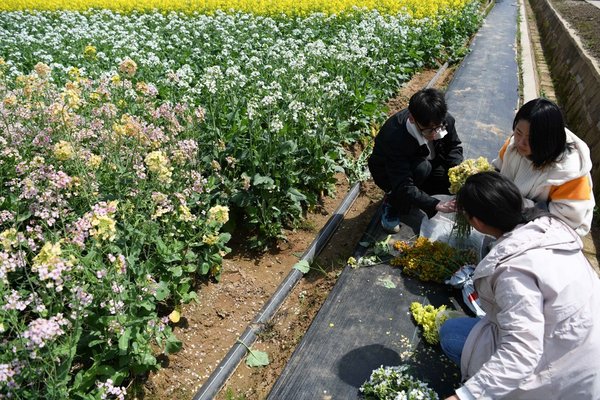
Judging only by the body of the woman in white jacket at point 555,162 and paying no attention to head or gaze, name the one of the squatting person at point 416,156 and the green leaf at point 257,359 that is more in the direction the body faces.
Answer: the green leaf

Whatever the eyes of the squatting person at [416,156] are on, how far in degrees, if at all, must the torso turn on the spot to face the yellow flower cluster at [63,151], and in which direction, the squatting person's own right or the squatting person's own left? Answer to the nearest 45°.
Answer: approximately 90° to the squatting person's own right

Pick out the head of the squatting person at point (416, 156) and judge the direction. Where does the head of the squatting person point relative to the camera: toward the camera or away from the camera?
toward the camera

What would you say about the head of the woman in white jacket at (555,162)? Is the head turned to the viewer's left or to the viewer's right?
to the viewer's left

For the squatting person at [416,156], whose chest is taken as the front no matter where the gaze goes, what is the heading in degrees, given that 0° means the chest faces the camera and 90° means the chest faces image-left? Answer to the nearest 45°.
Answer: approximately 315°

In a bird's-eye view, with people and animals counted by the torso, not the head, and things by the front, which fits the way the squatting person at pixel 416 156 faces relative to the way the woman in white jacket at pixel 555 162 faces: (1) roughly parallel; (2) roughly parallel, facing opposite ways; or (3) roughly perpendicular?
roughly perpendicular

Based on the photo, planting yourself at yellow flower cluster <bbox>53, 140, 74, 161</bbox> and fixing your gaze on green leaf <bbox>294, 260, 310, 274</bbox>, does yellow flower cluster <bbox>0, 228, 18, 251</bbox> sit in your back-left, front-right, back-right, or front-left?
front-right

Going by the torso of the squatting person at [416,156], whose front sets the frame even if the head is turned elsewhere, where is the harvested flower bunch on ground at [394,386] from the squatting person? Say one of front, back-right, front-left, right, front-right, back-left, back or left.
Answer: front-right

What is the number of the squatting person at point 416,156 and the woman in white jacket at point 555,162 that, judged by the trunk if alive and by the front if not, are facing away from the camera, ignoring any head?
0

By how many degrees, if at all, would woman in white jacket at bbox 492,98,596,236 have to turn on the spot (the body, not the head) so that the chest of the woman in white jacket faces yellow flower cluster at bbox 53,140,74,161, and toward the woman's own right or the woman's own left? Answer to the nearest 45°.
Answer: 0° — they already face it

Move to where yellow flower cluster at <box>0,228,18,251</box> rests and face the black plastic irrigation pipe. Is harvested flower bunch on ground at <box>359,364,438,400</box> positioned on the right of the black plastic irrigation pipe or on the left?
right

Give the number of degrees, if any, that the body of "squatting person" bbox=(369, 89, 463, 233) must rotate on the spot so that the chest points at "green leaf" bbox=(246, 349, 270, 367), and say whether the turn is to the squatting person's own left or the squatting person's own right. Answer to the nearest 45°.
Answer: approximately 90° to the squatting person's own right

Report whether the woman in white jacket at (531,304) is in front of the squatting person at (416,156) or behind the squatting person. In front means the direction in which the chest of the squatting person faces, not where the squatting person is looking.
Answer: in front

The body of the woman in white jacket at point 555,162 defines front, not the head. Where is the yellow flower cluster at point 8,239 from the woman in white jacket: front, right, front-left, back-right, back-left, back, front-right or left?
front

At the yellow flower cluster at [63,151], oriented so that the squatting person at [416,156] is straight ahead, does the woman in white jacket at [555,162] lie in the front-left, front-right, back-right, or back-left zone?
front-right

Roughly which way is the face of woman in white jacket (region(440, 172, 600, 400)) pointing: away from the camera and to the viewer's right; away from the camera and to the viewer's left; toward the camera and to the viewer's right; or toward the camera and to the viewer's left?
away from the camera and to the viewer's left
